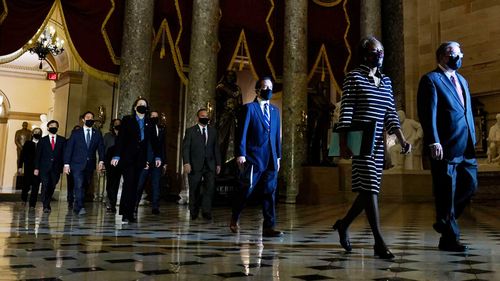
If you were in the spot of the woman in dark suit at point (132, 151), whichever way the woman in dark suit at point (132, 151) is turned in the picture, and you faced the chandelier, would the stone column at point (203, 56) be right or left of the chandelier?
right

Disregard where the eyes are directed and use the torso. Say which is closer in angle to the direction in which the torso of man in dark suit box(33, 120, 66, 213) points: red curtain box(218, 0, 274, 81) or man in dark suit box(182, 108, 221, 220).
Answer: the man in dark suit

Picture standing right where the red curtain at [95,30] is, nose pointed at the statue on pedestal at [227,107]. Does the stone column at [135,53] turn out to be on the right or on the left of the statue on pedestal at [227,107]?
right

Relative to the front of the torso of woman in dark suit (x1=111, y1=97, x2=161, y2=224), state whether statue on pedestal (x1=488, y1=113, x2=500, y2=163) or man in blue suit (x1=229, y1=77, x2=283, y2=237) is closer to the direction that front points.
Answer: the man in blue suit

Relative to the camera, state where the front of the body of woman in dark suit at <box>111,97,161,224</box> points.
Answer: toward the camera

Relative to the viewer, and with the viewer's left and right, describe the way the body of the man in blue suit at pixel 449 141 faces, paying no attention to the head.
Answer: facing the viewer and to the right of the viewer

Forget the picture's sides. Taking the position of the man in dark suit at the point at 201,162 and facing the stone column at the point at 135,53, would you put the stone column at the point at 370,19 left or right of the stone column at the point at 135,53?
right

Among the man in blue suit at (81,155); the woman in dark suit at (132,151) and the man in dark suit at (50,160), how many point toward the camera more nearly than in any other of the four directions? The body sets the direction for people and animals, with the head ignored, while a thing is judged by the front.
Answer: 3

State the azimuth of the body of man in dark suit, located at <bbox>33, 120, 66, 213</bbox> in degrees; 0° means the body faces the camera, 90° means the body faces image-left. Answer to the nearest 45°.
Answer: approximately 0°

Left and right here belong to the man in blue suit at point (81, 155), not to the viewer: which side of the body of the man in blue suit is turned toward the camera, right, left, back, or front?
front

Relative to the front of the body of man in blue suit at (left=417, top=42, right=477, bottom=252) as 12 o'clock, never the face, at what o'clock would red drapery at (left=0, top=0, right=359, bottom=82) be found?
The red drapery is roughly at 6 o'clock from the man in blue suit.

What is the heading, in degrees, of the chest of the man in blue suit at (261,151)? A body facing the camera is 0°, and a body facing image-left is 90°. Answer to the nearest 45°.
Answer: approximately 315°

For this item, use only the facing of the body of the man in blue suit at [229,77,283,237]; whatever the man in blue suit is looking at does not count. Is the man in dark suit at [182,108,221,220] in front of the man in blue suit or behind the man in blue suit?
behind
